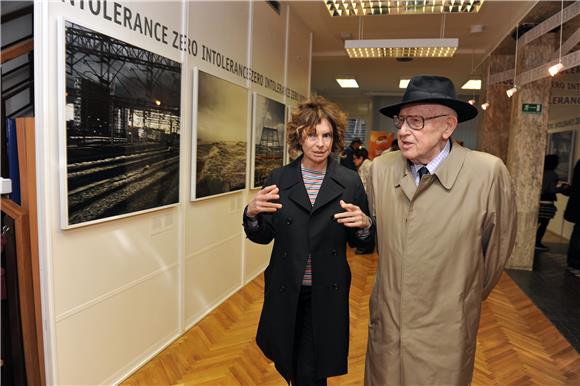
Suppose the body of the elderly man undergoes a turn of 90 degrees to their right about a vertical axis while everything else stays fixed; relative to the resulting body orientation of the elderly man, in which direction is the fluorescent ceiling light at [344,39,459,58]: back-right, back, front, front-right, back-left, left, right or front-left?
front-right

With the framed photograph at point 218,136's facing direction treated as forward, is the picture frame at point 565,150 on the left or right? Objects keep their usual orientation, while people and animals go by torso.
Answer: on its left

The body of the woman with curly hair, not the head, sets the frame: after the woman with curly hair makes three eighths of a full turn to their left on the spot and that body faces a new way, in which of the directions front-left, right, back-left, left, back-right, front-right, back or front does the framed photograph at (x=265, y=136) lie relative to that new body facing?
front-left

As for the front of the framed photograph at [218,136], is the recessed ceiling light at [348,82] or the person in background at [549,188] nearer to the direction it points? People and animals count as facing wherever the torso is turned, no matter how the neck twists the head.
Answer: the person in background

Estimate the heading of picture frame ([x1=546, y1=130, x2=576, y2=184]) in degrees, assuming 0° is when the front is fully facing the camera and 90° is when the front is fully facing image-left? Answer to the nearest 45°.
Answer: approximately 45°

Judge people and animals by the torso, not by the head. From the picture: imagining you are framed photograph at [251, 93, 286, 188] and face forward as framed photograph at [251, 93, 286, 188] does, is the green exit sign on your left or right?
on your left

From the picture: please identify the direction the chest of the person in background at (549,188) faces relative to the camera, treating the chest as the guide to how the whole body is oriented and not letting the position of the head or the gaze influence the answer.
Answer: to the viewer's right

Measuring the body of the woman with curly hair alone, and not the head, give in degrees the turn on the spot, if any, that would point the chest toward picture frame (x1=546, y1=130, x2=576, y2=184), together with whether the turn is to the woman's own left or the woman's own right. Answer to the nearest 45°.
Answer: approximately 135° to the woman's own left

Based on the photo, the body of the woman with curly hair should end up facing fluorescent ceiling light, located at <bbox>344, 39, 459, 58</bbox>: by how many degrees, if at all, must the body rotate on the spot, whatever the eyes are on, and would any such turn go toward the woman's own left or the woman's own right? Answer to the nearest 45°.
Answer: approximately 180°

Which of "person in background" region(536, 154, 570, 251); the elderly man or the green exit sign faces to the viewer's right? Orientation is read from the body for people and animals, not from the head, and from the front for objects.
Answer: the person in background
